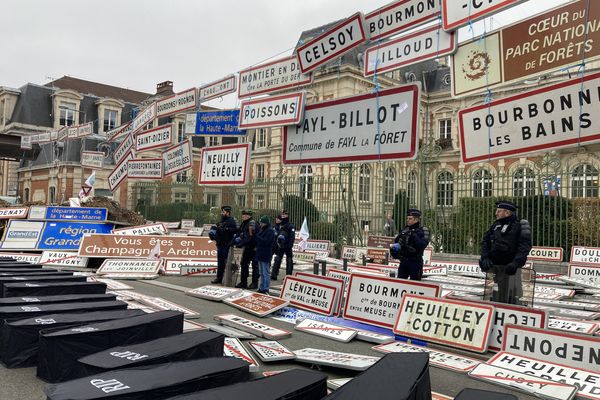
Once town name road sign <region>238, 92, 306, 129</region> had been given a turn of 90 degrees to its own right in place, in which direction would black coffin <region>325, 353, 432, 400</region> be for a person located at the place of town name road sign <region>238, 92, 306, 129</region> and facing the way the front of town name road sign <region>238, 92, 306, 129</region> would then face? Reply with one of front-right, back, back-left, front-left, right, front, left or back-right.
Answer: back-left

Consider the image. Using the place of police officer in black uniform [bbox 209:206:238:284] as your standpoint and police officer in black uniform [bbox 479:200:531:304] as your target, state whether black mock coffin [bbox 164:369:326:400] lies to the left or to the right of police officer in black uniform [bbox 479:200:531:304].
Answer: right

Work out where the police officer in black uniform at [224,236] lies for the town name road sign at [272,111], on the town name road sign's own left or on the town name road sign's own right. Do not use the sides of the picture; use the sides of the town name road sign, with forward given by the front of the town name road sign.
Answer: on the town name road sign's own right

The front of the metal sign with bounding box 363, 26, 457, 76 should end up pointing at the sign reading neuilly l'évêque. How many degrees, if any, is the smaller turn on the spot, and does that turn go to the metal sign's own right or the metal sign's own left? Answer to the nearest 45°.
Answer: approximately 90° to the metal sign's own right

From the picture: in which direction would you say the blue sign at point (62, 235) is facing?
toward the camera

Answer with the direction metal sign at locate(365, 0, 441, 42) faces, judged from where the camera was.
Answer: facing the viewer

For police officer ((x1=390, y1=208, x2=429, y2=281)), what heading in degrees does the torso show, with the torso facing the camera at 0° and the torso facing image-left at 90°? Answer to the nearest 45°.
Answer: approximately 45°

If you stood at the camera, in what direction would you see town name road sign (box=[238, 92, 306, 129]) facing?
facing the viewer and to the left of the viewer

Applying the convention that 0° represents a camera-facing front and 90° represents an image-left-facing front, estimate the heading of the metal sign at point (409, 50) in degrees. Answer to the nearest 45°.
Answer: approximately 45°

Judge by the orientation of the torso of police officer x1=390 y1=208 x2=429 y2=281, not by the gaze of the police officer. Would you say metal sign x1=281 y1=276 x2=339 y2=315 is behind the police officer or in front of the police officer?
in front

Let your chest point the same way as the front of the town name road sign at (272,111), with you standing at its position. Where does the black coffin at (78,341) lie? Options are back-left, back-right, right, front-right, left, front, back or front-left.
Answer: front
